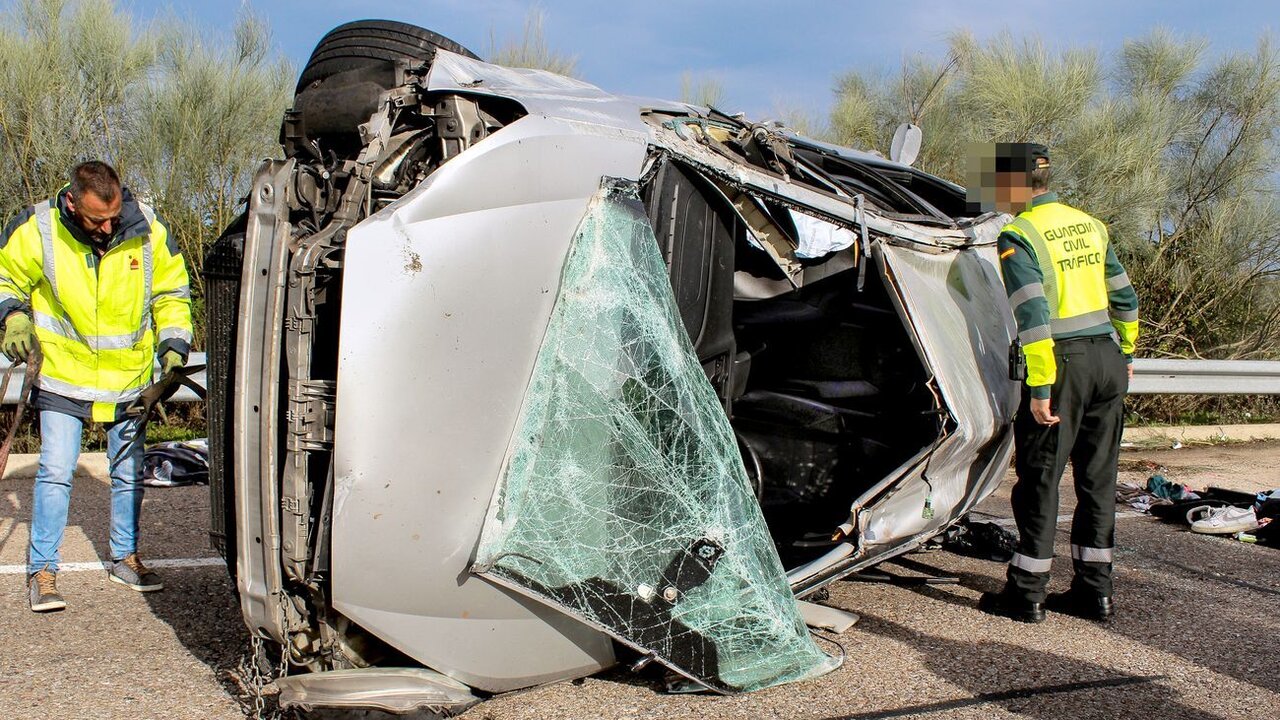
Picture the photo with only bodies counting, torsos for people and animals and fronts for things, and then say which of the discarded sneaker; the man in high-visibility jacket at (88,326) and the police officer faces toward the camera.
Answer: the man in high-visibility jacket

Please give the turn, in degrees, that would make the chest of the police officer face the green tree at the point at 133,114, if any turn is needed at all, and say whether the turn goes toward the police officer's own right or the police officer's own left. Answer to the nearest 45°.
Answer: approximately 45° to the police officer's own left

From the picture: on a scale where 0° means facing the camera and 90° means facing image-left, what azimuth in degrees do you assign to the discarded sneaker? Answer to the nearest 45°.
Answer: approximately 90°

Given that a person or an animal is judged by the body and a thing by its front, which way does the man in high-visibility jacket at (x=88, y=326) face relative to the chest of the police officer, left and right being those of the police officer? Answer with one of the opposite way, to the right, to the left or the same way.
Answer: the opposite way

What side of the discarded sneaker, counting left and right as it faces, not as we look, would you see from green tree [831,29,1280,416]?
right

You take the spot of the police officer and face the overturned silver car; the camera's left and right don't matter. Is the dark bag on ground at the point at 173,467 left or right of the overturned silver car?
right

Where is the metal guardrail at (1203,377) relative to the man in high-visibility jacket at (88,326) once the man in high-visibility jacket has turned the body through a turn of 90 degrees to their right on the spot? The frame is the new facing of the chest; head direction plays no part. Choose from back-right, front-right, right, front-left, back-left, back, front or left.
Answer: back

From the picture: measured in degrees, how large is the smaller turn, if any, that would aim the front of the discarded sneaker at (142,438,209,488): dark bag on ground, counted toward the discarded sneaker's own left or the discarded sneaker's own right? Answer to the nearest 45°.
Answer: approximately 45° to the discarded sneaker's own left

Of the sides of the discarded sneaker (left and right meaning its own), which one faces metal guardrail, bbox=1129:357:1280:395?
right

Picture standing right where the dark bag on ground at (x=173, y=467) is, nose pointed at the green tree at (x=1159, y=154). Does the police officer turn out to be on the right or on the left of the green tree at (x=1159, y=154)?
right

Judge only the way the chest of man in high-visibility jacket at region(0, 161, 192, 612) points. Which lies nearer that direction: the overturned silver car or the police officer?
the overturned silver car

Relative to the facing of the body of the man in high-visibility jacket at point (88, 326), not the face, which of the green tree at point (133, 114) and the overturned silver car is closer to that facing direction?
the overturned silver car

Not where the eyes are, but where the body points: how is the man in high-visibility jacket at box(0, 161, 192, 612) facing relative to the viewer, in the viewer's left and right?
facing the viewer

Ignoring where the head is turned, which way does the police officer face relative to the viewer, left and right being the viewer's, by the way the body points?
facing away from the viewer and to the left of the viewer

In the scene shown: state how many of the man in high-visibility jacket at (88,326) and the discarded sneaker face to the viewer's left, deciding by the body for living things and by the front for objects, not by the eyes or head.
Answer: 1

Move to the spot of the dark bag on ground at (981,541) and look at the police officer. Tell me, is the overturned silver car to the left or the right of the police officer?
right
